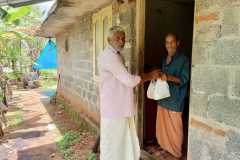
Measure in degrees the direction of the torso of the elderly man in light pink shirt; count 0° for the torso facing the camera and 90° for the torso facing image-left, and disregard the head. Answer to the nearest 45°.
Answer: approximately 270°

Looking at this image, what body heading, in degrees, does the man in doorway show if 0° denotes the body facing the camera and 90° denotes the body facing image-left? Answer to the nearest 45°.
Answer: approximately 45°

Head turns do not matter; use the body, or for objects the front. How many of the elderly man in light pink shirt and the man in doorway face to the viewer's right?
1

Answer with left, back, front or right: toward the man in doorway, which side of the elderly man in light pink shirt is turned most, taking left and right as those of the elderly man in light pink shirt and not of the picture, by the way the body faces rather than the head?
front

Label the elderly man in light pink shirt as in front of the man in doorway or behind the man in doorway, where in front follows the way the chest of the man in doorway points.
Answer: in front
